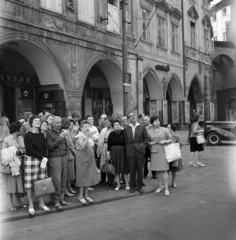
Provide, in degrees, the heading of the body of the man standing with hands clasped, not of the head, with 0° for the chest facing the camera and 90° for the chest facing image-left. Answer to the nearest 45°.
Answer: approximately 315°

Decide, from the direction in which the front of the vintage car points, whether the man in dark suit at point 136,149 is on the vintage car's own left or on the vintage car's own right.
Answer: on the vintage car's own left

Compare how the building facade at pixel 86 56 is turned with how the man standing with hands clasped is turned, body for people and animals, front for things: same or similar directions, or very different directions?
same or similar directions

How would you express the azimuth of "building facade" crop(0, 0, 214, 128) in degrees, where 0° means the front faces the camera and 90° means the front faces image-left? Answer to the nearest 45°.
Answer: approximately 315°

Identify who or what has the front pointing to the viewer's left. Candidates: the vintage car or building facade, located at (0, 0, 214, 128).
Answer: the vintage car

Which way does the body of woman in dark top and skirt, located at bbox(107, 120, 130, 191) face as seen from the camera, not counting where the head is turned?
toward the camera

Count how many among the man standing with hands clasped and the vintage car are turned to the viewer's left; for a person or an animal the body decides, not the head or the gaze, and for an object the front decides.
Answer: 1

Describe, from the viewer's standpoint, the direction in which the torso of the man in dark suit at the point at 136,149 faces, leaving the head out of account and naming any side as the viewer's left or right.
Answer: facing the viewer

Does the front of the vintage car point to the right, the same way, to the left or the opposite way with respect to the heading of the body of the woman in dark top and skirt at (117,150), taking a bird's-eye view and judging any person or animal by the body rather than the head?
to the right

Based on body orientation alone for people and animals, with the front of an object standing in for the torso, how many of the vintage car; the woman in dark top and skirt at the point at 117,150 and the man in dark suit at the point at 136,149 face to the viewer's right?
0

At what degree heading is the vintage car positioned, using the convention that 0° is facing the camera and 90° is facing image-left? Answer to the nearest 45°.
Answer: approximately 90°
